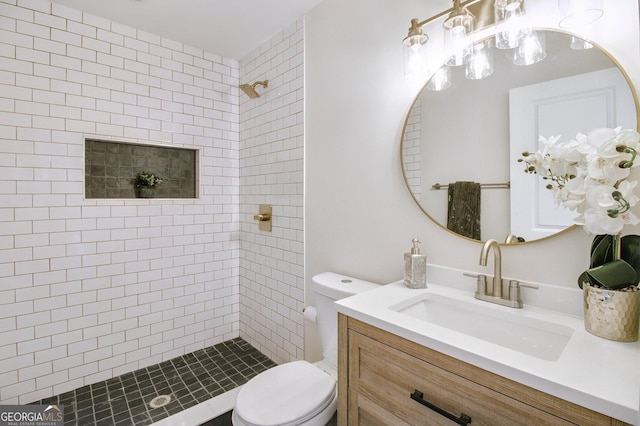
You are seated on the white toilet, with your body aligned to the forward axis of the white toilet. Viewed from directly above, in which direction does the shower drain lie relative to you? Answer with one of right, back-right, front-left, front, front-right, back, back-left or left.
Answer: right

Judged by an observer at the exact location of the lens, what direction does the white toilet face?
facing the viewer and to the left of the viewer

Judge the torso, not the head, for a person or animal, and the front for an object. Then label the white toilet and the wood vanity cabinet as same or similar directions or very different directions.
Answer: same or similar directions

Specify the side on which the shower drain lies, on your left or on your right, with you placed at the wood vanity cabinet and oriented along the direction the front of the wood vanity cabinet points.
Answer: on your right

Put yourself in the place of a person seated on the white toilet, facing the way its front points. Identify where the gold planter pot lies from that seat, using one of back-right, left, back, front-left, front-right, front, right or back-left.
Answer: left

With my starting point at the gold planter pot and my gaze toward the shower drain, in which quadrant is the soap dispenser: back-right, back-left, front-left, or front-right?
front-right

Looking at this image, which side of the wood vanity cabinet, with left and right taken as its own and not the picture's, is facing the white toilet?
right

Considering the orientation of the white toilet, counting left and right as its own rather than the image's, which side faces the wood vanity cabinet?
left
